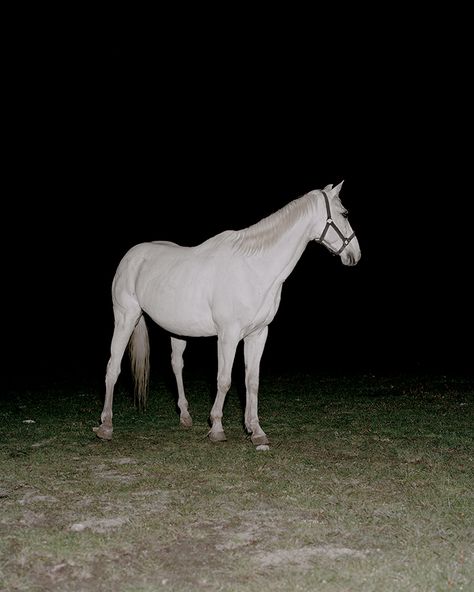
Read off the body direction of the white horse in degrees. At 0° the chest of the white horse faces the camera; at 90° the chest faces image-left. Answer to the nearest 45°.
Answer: approximately 315°
